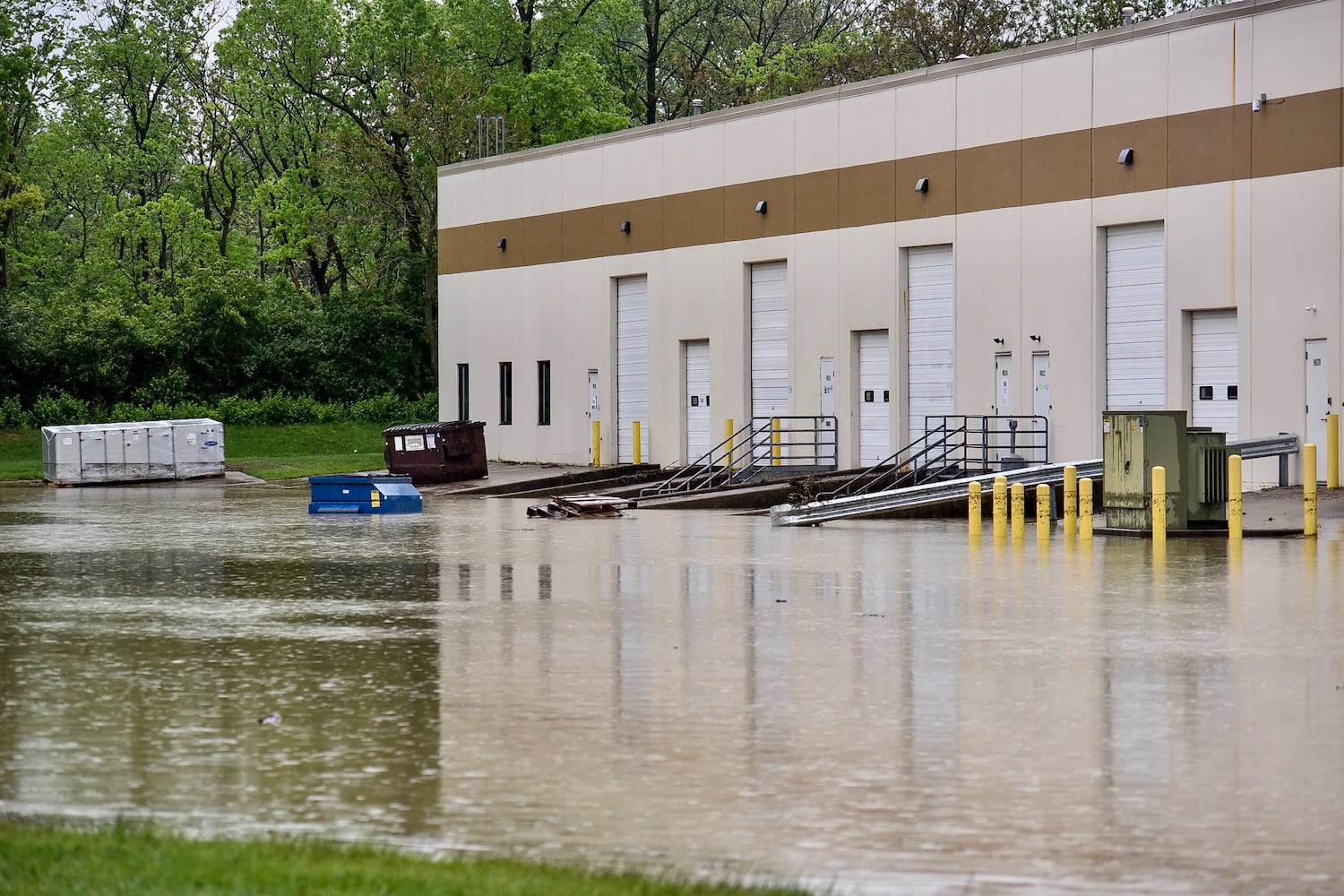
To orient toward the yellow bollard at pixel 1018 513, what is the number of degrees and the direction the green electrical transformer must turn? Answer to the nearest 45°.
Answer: approximately 45° to its right

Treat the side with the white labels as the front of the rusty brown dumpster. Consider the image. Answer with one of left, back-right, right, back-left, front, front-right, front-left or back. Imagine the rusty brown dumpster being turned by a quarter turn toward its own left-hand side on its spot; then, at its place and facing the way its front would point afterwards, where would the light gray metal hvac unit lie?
back

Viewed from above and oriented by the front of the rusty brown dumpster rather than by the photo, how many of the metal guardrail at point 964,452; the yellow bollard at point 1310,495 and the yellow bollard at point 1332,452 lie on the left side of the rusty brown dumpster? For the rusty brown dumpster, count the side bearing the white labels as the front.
3

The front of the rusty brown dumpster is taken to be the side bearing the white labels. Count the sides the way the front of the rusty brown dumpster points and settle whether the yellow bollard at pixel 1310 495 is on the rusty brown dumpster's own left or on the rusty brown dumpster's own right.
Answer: on the rusty brown dumpster's own left

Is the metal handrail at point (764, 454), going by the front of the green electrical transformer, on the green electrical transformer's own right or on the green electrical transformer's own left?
on the green electrical transformer's own right

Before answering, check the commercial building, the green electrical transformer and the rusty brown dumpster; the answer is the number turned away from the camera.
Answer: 0

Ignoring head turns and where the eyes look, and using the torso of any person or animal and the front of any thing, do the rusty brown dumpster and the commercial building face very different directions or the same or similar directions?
same or similar directions

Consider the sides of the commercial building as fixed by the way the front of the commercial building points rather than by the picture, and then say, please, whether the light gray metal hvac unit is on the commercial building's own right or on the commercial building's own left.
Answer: on the commercial building's own right

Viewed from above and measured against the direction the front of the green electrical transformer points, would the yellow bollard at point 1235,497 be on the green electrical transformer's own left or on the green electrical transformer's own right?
on the green electrical transformer's own left

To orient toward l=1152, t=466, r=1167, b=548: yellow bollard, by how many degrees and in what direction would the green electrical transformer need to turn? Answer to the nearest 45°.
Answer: approximately 45° to its left

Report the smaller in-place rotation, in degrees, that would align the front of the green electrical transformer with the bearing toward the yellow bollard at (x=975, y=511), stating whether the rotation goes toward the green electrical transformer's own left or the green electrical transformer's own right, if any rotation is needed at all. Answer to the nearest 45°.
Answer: approximately 45° to the green electrical transformer's own right

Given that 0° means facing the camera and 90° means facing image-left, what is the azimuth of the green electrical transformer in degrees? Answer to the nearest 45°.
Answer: approximately 45°

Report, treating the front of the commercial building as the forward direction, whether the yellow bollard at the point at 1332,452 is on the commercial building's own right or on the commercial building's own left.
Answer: on the commercial building's own left

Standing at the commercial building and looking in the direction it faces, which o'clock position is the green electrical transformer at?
The green electrical transformer is roughly at 10 o'clock from the commercial building.
